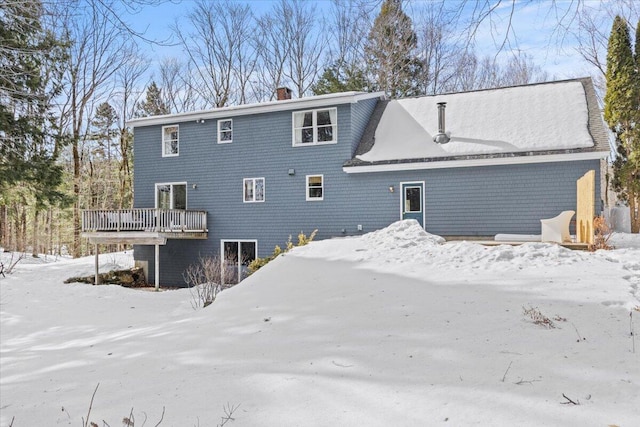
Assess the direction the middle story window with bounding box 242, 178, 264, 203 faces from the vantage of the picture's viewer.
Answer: facing the viewer

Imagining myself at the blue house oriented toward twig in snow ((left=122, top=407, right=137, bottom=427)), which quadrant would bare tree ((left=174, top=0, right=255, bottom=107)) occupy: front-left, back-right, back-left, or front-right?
back-right

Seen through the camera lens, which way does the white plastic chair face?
facing to the left of the viewer

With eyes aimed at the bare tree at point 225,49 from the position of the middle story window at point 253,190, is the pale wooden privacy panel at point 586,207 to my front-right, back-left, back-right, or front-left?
back-right

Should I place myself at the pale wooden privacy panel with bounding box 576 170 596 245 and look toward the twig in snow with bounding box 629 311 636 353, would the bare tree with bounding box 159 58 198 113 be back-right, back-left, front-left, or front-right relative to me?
back-right

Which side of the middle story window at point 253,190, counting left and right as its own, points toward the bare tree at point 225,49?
back

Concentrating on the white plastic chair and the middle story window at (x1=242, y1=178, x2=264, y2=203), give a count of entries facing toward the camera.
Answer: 1

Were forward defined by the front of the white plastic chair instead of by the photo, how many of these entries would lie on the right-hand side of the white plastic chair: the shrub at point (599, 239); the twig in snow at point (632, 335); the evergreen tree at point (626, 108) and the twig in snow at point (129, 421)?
1

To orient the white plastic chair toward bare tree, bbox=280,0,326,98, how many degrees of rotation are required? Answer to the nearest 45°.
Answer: approximately 45° to its right

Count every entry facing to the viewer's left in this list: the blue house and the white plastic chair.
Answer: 1
